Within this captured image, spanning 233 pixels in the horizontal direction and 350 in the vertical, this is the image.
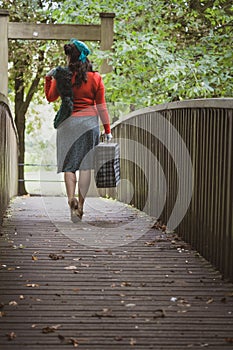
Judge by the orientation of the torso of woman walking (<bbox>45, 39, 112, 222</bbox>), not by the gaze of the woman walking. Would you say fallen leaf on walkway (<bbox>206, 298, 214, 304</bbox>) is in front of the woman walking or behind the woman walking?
behind

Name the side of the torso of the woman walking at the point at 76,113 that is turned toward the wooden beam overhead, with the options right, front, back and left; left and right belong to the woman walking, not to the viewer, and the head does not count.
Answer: front

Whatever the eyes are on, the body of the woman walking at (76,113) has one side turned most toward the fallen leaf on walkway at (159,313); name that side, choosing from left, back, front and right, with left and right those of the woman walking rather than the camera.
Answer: back

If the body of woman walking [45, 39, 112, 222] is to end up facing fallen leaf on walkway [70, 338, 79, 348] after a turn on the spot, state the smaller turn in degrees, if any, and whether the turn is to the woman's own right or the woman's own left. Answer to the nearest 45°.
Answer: approximately 180°

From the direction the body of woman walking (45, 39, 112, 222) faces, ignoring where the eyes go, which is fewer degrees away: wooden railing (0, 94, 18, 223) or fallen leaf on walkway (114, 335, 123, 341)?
the wooden railing

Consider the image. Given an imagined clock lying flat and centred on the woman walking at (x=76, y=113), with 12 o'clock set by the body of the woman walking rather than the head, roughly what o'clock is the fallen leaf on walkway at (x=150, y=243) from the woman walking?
The fallen leaf on walkway is roughly at 5 o'clock from the woman walking.

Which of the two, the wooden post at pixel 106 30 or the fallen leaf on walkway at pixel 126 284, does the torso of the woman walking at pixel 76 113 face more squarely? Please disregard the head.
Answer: the wooden post

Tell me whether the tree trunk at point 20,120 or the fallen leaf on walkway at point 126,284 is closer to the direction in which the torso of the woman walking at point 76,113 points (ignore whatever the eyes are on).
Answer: the tree trunk

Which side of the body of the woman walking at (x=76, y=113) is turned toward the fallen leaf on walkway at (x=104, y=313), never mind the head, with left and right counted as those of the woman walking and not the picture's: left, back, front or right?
back

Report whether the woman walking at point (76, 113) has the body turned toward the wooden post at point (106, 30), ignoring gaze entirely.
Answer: yes

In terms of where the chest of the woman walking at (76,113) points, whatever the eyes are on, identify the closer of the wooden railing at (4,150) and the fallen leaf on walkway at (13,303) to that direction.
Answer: the wooden railing

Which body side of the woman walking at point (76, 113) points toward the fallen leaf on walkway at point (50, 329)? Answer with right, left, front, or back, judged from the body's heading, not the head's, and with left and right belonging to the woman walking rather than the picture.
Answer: back

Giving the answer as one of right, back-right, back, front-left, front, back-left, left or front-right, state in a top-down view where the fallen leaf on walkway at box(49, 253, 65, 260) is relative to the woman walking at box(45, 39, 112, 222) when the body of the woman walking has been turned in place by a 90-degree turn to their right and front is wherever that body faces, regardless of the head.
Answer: right

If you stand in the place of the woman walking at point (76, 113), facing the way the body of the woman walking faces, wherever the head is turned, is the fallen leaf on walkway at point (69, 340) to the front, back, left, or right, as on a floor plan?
back

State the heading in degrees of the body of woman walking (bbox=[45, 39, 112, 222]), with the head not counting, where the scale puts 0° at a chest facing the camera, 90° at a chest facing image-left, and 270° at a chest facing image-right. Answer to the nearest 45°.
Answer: approximately 180°
